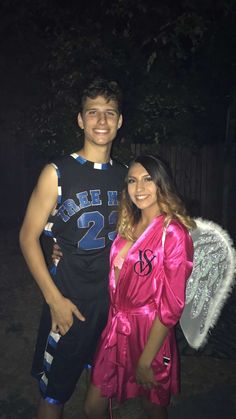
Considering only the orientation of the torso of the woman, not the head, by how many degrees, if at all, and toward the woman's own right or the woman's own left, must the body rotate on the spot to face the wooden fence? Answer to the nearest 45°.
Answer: approximately 135° to the woman's own right

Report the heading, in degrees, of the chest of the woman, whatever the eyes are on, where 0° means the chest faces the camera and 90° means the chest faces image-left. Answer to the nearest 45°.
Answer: approximately 45°
